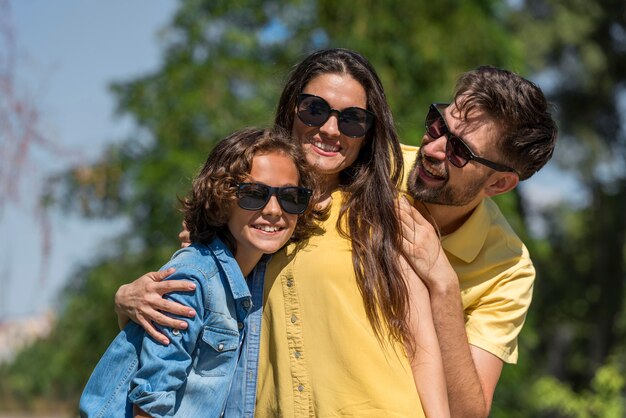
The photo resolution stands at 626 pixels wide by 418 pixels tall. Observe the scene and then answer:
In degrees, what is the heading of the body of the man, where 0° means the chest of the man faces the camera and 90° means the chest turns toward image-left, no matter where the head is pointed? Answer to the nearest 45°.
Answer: approximately 45°

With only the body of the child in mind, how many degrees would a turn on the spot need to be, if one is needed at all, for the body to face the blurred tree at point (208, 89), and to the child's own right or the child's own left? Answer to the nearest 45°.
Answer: approximately 135° to the child's own left

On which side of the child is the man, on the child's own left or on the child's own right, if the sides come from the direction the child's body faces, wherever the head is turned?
on the child's own left

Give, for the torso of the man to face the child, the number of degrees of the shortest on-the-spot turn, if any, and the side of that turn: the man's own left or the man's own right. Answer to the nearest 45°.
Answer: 0° — they already face them

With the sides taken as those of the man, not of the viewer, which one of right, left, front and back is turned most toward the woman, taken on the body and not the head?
front

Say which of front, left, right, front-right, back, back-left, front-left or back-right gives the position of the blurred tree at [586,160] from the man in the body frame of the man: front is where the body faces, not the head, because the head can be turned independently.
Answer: back-right

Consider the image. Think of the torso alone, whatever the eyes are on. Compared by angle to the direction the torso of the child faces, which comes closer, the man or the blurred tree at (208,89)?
the man

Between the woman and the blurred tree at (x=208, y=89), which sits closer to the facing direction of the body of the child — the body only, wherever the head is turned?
the woman

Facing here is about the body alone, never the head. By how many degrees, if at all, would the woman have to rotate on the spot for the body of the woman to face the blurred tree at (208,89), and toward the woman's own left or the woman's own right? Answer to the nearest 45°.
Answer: approximately 135° to the woman's own right
